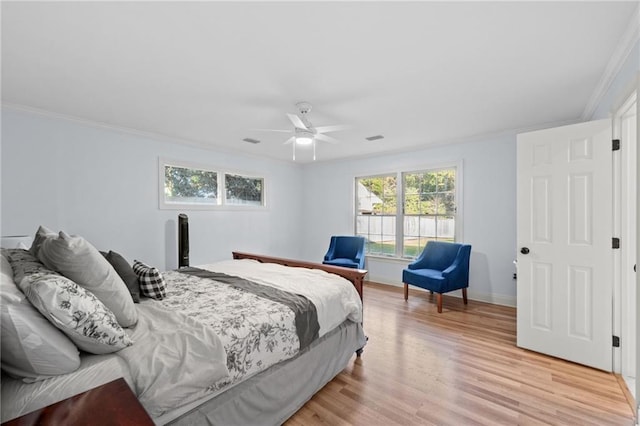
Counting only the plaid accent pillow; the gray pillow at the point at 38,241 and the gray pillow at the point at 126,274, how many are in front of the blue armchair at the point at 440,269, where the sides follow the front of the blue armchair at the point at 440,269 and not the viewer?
3

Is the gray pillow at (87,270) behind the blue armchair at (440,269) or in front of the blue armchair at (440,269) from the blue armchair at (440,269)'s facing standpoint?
in front

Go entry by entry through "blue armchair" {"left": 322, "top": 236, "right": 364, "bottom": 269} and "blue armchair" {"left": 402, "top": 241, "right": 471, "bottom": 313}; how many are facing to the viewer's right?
0

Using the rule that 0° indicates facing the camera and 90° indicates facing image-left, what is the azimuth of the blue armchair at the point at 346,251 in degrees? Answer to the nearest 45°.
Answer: approximately 45°

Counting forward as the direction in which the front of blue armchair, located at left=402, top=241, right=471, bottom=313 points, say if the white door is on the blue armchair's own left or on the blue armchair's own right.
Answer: on the blue armchair's own left

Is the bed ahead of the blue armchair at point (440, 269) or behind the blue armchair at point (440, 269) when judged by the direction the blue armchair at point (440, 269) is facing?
ahead

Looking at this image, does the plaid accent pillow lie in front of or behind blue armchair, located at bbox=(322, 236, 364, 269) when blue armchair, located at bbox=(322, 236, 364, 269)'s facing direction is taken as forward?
in front
